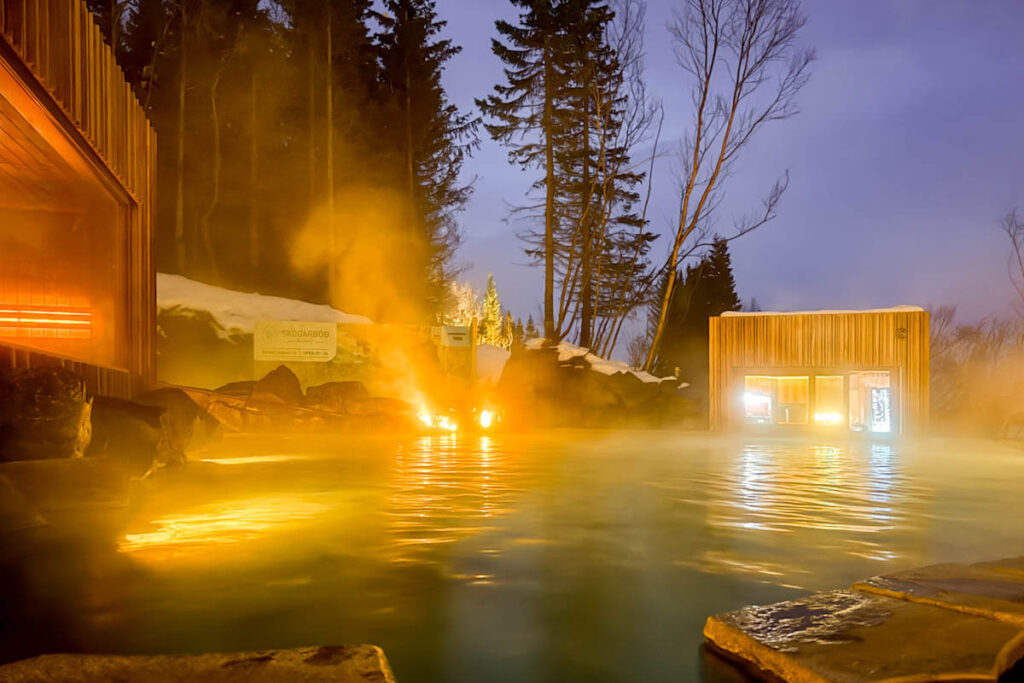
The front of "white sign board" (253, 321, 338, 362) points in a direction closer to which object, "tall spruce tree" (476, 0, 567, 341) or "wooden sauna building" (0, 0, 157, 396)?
the wooden sauna building

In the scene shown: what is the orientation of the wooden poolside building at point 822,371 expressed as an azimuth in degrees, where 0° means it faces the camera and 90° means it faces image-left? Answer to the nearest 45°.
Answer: approximately 0°

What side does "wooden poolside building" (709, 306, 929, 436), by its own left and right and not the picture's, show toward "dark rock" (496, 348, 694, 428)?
right

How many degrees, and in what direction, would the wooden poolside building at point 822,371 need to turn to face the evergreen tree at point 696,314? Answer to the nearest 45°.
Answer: approximately 180°

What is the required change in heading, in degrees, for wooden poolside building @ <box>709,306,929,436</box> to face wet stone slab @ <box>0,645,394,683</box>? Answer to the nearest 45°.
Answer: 0° — it already faces it

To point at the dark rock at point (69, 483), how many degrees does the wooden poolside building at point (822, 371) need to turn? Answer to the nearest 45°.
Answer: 0° — it already faces it

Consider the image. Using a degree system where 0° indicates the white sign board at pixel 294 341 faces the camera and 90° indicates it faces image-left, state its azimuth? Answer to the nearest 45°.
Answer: approximately 0°

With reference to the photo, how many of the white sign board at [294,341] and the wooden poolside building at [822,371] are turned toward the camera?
2

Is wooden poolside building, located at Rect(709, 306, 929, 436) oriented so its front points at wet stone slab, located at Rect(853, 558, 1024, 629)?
yes
